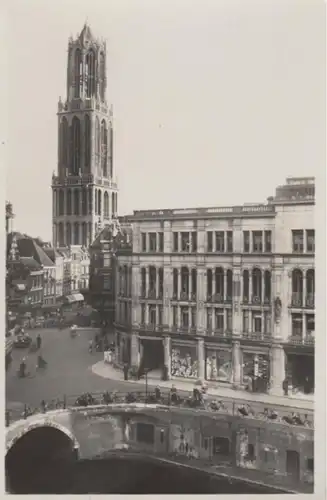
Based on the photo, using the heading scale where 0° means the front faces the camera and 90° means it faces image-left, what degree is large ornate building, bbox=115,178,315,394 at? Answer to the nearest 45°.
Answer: approximately 45°
